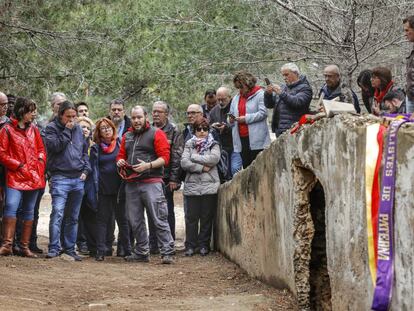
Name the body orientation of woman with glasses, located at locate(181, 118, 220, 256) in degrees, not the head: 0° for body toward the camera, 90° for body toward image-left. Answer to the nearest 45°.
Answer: approximately 0°

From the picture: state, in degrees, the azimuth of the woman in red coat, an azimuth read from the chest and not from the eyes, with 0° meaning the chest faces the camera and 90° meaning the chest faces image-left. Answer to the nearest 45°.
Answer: approximately 315°

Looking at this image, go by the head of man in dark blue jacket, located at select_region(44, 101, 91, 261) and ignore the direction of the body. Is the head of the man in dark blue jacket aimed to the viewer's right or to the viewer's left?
to the viewer's right

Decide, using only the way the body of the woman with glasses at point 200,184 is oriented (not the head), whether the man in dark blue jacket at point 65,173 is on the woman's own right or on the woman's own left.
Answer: on the woman's own right

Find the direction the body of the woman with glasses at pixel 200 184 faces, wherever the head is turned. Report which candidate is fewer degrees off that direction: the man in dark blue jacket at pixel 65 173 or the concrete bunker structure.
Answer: the concrete bunker structure

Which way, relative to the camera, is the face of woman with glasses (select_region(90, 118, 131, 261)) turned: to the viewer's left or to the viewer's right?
to the viewer's right
